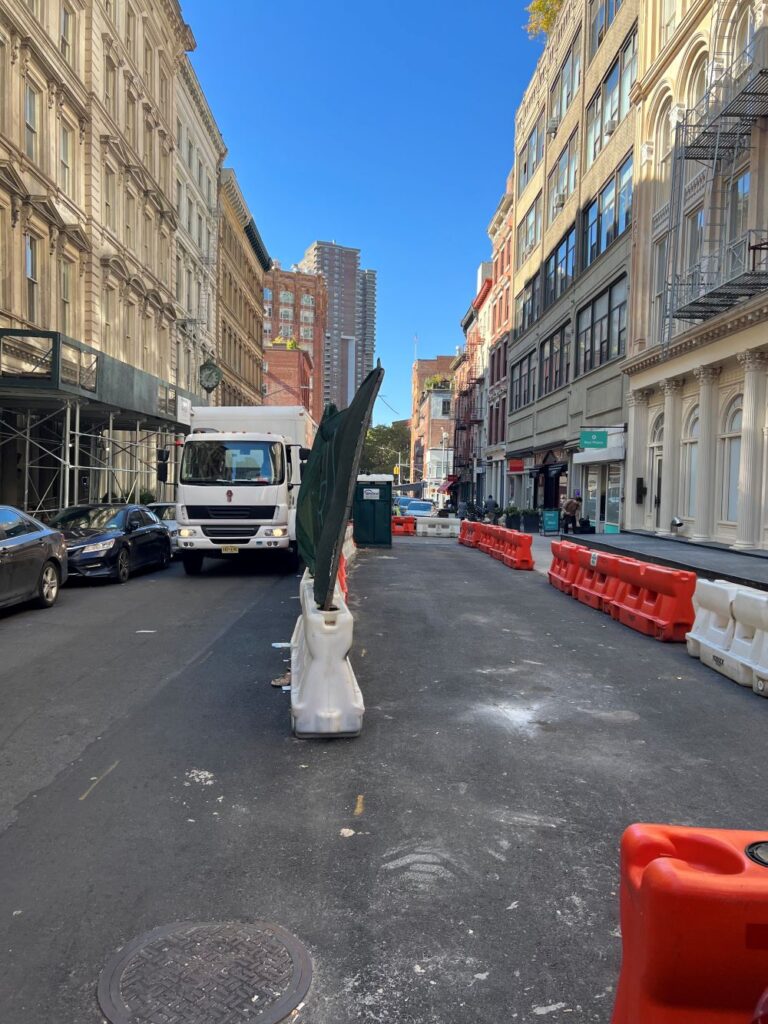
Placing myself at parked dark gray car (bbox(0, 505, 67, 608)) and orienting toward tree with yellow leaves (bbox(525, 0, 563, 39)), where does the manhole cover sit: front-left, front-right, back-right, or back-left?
back-right

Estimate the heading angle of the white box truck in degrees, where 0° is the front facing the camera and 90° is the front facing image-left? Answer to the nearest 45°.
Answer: approximately 0°

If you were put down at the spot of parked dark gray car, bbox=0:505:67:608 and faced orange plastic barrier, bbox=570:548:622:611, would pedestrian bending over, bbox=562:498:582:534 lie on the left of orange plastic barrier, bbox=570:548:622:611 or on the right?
left

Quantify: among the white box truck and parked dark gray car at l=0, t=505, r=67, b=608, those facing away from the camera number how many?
0

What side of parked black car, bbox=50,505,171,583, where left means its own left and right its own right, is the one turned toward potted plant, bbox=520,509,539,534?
back

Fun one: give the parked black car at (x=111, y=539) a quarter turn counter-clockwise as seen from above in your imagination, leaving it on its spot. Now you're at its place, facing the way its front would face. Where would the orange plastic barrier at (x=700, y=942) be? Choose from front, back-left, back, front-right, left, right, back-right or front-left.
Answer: front-right

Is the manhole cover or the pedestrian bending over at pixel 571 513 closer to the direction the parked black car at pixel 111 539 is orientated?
the manhole cover

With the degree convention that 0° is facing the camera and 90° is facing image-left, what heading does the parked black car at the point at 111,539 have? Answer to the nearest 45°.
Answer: approximately 45°

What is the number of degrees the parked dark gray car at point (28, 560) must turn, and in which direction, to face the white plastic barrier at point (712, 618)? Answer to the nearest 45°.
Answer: approximately 90° to its left

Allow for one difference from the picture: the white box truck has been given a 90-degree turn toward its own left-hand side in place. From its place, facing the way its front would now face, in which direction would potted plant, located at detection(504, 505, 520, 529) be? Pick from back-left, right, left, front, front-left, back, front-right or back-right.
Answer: front-left

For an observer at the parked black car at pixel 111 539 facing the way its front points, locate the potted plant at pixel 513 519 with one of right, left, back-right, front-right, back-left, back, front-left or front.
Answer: back

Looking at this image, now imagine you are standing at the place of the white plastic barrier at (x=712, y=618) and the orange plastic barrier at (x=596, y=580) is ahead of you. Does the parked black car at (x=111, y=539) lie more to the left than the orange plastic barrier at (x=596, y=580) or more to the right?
left

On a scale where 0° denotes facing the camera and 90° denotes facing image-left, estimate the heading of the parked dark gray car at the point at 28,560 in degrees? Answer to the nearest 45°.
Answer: approximately 45°

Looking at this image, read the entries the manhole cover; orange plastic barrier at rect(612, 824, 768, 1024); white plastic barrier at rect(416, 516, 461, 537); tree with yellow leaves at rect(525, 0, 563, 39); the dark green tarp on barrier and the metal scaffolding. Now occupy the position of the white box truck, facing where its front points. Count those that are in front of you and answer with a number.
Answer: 3

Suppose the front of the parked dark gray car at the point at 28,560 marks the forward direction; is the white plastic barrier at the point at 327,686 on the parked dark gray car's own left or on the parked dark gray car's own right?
on the parked dark gray car's own left

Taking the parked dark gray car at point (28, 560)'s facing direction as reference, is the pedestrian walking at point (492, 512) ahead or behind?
behind

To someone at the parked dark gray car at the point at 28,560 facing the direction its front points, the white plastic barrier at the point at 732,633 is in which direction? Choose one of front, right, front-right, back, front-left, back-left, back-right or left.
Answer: left
